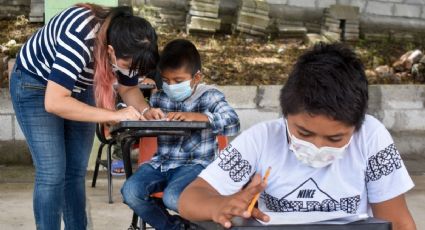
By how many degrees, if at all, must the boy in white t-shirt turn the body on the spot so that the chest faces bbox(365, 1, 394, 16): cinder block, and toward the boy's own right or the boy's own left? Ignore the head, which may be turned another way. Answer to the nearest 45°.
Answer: approximately 180°

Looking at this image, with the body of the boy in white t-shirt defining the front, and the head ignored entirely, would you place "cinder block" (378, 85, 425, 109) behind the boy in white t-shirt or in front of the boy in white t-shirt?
behind

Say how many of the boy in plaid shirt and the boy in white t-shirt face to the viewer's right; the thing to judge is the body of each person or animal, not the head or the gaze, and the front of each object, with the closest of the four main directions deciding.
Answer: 0

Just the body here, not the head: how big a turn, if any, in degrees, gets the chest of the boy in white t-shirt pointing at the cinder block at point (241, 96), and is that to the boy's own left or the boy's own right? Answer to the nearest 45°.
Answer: approximately 180°

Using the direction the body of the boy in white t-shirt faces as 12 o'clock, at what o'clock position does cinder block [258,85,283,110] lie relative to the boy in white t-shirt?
The cinder block is roughly at 6 o'clock from the boy in white t-shirt.

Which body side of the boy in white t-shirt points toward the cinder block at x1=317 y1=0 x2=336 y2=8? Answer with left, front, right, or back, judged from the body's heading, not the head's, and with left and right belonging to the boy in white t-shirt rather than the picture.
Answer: back

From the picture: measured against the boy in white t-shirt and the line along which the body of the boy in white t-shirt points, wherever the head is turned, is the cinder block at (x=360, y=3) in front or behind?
behind

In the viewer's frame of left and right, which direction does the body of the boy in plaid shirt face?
facing the viewer and to the left of the viewer

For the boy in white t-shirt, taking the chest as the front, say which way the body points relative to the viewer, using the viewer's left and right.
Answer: facing the viewer

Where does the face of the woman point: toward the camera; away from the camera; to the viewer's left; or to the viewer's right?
to the viewer's right

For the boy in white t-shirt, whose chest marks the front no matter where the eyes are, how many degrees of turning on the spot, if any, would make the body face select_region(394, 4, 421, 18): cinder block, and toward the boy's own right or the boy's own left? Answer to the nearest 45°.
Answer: approximately 180°

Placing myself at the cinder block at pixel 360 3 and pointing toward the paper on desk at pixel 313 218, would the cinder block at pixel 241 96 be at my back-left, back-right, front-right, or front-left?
front-right
